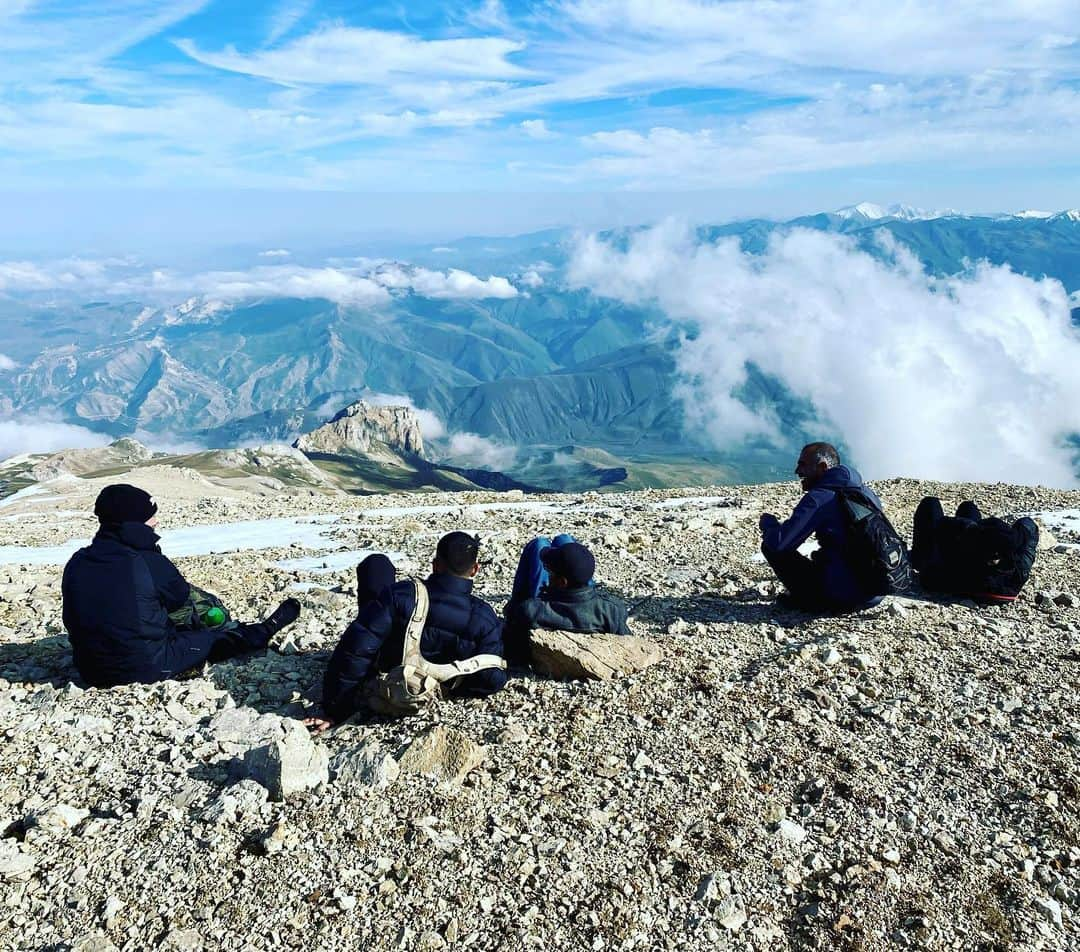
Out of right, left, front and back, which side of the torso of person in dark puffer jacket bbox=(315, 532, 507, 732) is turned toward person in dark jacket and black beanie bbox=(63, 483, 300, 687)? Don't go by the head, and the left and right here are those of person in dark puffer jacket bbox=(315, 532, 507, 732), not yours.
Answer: left

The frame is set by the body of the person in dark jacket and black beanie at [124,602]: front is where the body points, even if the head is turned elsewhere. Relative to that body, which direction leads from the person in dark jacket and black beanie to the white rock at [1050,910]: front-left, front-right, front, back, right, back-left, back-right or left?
right

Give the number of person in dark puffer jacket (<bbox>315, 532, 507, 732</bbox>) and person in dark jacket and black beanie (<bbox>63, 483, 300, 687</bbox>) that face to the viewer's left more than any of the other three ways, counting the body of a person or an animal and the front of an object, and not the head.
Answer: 0

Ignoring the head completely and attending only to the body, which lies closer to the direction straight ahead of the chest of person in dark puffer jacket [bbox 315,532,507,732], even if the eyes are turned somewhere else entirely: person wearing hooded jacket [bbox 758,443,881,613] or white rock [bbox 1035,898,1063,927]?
the person wearing hooded jacket

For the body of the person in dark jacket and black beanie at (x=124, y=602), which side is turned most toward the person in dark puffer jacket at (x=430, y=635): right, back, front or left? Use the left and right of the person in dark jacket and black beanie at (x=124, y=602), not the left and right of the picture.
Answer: right

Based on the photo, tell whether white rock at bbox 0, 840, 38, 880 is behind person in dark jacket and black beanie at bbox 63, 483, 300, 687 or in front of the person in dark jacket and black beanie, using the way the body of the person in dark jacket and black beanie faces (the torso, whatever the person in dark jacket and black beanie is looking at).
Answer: behind

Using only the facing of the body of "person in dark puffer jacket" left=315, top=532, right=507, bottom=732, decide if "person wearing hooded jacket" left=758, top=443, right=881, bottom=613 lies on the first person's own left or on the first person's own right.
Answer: on the first person's own right

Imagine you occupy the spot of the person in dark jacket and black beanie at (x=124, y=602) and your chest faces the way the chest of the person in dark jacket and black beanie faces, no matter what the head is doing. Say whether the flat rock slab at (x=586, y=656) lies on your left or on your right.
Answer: on your right

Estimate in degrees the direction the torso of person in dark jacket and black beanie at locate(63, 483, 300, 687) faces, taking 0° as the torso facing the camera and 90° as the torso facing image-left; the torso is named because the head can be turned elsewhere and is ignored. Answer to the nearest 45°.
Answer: approximately 225°

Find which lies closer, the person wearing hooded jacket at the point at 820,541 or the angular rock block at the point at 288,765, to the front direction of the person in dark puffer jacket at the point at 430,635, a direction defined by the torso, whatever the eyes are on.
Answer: the person wearing hooded jacket

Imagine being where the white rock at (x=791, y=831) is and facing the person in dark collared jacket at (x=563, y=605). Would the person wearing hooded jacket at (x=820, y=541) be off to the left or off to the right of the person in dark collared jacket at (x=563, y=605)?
right

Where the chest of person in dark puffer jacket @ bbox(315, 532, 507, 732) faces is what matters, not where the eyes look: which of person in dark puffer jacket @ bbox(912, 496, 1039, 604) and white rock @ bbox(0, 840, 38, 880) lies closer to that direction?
the person in dark puffer jacket

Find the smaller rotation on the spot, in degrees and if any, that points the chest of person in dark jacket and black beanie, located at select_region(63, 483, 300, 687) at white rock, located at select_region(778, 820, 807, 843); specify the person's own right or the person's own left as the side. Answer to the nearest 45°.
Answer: approximately 90° to the person's own right

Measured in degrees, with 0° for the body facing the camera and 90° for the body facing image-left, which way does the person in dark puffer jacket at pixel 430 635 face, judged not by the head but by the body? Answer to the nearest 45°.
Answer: approximately 180°

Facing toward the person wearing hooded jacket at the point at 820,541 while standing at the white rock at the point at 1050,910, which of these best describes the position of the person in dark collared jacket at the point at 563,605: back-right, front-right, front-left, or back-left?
front-left
